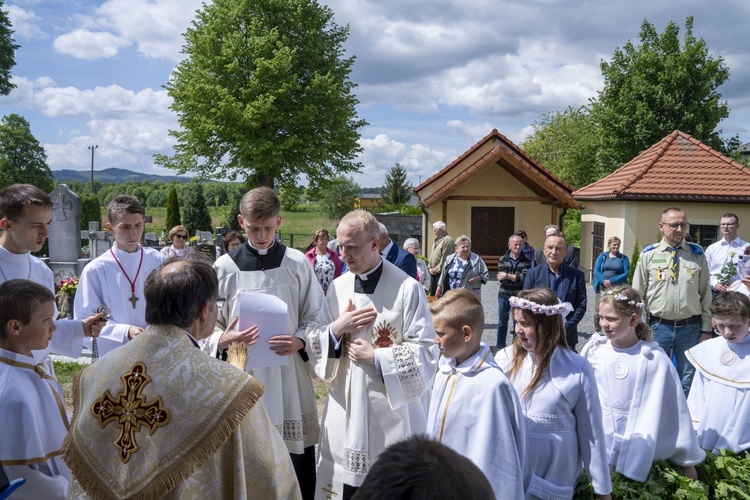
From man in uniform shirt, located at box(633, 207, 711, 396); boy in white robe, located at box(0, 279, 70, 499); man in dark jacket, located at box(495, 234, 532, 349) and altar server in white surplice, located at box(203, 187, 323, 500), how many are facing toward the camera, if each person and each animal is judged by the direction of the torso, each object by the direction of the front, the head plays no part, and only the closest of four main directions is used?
3

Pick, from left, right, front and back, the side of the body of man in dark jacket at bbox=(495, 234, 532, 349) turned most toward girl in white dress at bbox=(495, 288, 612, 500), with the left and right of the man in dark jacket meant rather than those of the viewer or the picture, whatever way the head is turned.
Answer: front

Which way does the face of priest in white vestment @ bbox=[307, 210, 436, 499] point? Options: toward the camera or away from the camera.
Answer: toward the camera

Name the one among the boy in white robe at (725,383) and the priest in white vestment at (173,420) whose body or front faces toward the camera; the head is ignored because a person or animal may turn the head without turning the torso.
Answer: the boy in white robe

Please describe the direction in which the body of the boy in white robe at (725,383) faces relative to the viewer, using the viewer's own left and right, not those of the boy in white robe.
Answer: facing the viewer

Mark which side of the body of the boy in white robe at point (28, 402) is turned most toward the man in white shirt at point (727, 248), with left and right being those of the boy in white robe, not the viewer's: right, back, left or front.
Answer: front

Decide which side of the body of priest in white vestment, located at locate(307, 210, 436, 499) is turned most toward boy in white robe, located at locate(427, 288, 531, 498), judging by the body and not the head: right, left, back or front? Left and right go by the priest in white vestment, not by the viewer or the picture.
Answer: left

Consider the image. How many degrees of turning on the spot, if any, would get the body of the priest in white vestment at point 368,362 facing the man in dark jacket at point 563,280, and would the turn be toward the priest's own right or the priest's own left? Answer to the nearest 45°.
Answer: approximately 180°

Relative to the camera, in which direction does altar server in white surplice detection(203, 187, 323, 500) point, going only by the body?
toward the camera

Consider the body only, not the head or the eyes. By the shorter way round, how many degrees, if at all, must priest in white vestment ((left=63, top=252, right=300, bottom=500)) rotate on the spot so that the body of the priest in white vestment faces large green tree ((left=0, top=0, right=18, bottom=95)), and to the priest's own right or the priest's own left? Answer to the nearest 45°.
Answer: approximately 45° to the priest's own left

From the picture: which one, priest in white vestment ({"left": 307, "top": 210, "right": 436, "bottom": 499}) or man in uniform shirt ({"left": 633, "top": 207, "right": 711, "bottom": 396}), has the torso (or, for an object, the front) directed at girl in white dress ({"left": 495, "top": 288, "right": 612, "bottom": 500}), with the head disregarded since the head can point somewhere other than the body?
the man in uniform shirt

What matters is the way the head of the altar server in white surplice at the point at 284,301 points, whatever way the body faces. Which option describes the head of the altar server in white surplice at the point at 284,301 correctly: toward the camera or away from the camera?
toward the camera

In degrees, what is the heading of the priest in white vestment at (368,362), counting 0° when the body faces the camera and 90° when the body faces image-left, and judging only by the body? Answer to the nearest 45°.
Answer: approximately 45°

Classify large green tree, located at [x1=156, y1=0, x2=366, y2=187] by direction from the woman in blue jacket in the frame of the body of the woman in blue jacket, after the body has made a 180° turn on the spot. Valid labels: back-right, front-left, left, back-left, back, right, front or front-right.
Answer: left

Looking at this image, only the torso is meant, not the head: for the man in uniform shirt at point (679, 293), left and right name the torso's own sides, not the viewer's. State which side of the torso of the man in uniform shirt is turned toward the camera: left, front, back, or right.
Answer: front

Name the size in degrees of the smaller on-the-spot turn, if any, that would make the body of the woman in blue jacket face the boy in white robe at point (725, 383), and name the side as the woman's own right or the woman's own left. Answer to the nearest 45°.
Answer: approximately 45° to the woman's own left
